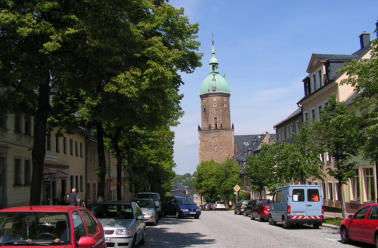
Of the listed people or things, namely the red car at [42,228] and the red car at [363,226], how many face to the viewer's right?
0

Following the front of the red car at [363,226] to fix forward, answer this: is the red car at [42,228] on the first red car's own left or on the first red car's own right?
on the first red car's own left

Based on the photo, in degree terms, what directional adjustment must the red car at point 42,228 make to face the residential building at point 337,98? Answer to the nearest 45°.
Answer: approximately 180°

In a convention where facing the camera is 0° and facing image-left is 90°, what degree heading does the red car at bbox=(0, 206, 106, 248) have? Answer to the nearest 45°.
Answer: approximately 45°

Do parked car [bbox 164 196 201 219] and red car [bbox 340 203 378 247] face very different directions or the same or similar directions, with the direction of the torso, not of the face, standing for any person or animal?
very different directions

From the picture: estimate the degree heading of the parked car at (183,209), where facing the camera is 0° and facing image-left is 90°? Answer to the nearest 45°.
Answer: approximately 315°

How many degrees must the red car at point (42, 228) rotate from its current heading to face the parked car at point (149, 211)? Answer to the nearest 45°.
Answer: approximately 135° to its right

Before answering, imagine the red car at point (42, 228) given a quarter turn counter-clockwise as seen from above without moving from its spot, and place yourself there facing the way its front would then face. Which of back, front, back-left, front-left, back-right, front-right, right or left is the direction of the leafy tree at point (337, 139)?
left

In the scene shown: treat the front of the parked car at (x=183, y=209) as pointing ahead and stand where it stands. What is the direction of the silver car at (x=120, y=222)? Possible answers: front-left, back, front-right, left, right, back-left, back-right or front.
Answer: front-right

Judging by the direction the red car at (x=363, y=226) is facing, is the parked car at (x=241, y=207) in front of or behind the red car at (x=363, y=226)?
in front
